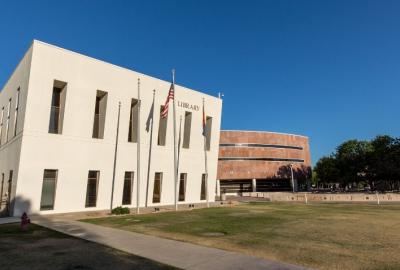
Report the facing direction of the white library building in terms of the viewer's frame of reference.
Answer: facing the viewer and to the right of the viewer
